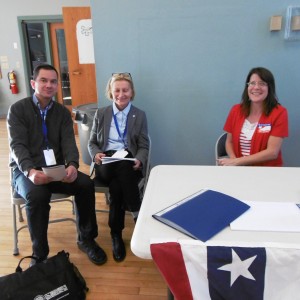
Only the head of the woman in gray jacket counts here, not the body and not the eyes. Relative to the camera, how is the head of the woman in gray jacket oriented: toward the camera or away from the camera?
toward the camera

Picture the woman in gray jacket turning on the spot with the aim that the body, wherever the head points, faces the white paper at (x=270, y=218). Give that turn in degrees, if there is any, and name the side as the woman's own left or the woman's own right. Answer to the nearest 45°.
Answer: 0° — they already face it

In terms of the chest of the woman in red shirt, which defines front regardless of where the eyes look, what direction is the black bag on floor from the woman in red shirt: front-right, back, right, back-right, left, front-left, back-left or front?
front

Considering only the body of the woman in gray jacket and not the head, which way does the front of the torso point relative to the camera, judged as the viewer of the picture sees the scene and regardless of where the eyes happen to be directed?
toward the camera

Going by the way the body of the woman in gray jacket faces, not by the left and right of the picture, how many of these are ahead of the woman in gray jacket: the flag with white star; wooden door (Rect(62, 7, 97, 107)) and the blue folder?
2

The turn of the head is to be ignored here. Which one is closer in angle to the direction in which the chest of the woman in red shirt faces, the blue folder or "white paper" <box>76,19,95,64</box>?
the blue folder

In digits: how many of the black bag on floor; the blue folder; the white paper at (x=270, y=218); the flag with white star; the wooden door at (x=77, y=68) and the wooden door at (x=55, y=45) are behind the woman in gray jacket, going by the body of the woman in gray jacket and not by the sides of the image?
2

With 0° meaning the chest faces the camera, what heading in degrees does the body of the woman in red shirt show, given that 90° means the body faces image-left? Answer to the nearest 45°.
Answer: approximately 45°

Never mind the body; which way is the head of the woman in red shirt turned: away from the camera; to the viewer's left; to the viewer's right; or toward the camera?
toward the camera

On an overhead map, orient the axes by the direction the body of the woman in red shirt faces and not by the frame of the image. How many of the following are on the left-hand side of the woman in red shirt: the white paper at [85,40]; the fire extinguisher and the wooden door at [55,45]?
0

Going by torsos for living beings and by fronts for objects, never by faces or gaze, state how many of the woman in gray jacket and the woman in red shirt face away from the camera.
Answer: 0

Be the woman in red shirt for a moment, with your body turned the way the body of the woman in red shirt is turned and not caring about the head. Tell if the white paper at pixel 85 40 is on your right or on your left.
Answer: on your right

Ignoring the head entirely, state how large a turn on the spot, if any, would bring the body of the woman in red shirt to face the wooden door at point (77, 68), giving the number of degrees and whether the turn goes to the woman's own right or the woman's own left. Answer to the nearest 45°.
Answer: approximately 90° to the woman's own right

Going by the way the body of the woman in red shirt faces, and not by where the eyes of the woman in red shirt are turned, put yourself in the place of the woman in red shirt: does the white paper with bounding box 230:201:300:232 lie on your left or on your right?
on your left

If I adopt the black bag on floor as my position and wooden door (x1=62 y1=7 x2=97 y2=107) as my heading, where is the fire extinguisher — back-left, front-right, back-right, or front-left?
front-left
